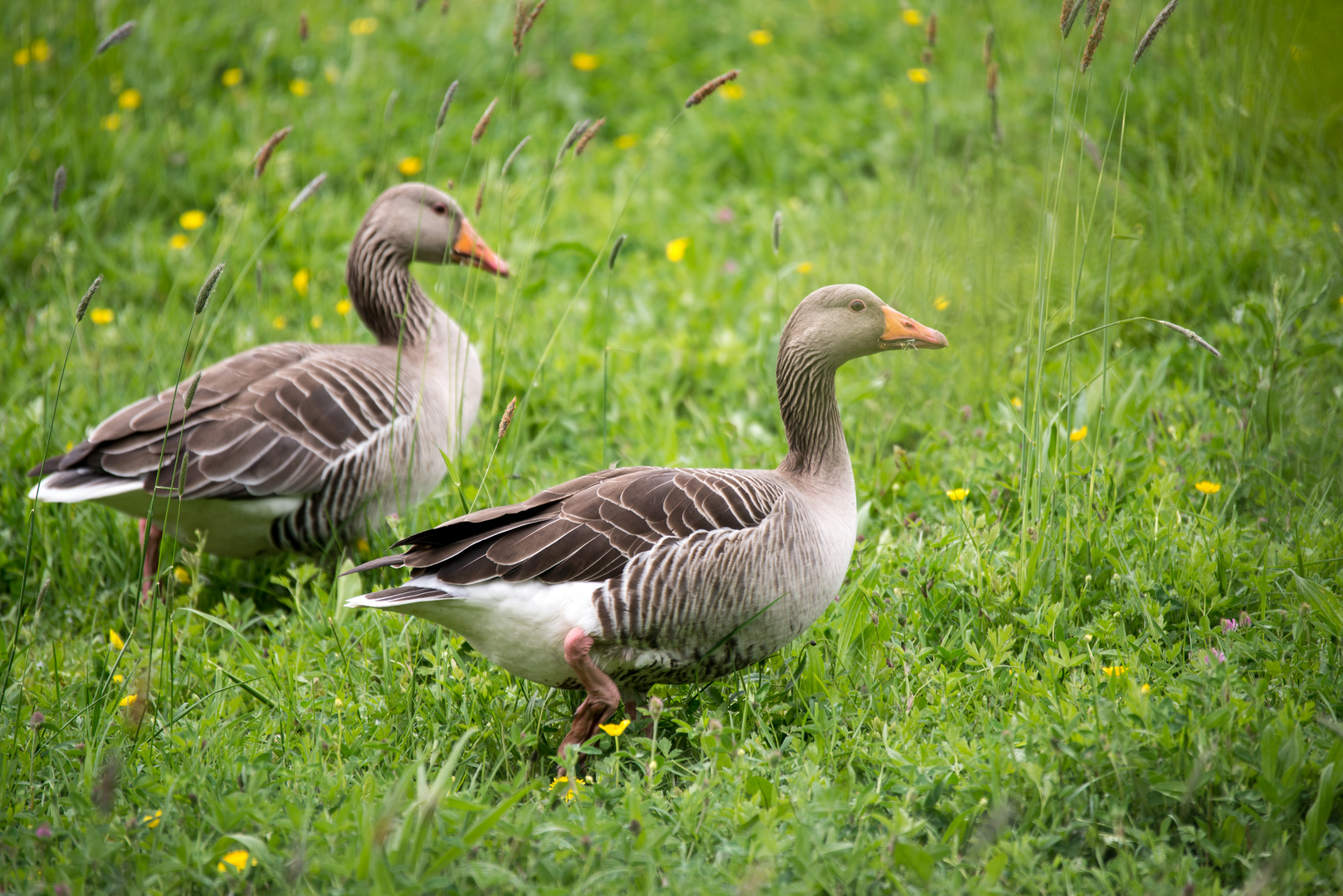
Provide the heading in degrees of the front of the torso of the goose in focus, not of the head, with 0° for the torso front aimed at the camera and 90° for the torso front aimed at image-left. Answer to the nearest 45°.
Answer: approximately 270°

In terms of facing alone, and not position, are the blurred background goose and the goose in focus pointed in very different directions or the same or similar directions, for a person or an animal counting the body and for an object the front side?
same or similar directions

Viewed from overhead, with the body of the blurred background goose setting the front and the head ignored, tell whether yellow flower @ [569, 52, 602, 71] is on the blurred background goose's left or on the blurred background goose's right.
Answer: on the blurred background goose's left

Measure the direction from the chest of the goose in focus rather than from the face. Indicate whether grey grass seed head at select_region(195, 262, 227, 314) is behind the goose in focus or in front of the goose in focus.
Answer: behind

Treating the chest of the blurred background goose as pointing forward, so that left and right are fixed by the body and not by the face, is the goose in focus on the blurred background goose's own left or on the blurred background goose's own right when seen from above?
on the blurred background goose's own right

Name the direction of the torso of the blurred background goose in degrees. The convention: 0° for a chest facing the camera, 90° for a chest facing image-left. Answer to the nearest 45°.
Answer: approximately 270°

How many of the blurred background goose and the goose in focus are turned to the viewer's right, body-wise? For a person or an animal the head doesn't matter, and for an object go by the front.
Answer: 2

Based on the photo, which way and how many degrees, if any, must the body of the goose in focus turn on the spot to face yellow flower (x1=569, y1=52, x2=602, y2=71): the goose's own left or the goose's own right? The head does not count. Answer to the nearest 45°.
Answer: approximately 90° to the goose's own left
